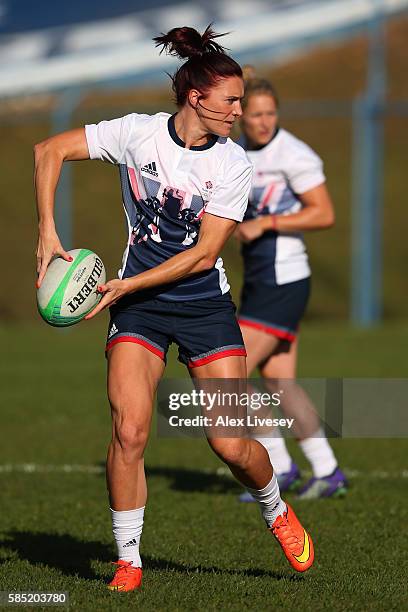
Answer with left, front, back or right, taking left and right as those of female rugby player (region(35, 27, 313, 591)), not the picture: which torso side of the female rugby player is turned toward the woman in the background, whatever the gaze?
back

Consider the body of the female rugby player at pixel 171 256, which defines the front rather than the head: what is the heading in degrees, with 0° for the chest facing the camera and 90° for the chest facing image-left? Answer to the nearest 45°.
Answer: approximately 0°

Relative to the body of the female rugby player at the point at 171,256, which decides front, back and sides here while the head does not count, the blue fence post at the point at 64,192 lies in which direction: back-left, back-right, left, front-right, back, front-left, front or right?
back

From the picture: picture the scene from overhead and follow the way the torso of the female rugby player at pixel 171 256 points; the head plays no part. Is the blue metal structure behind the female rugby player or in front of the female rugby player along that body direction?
behind

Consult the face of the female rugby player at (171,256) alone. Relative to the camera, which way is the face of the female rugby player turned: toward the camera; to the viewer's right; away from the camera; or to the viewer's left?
to the viewer's right

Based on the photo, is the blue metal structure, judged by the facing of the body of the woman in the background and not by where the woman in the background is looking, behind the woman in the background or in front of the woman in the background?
behind
